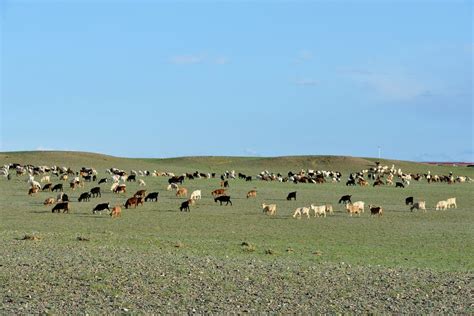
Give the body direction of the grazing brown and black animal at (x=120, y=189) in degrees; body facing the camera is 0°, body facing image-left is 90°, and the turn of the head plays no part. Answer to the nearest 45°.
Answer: approximately 90°

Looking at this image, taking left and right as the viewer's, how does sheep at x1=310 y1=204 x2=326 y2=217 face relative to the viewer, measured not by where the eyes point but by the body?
facing to the left of the viewer

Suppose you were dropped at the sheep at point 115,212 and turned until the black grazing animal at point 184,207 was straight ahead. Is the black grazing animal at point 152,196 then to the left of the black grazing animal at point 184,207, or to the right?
left

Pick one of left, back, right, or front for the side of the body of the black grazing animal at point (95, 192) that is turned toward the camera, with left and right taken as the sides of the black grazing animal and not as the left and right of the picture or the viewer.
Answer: left

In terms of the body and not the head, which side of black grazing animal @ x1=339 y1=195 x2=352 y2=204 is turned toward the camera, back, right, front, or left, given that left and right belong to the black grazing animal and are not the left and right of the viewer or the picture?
left

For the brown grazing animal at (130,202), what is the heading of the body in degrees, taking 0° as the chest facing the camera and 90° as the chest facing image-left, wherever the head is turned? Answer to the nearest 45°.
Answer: approximately 90°
